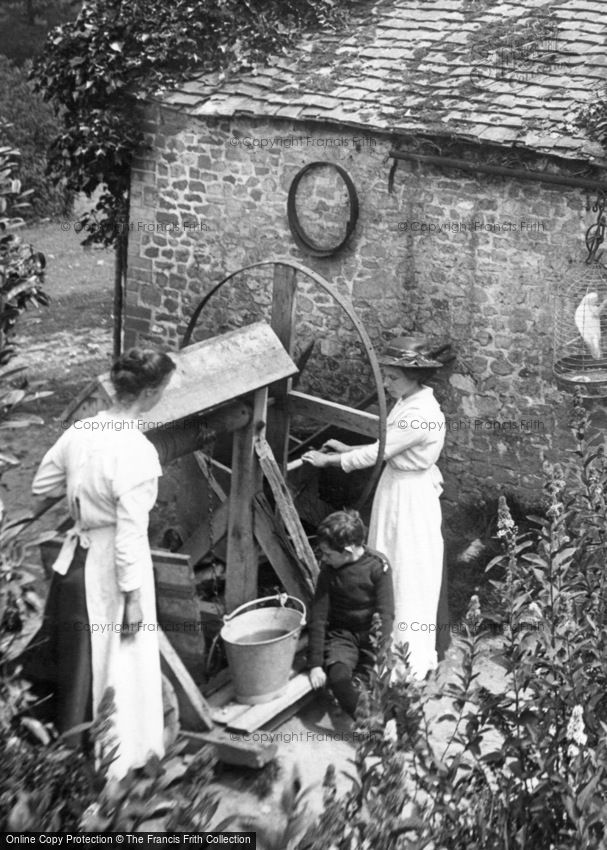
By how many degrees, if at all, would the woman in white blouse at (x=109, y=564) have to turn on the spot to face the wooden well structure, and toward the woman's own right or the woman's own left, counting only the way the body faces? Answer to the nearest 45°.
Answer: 0° — they already face it

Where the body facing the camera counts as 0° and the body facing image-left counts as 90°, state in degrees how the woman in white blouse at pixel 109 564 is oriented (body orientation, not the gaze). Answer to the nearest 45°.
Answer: approximately 225°

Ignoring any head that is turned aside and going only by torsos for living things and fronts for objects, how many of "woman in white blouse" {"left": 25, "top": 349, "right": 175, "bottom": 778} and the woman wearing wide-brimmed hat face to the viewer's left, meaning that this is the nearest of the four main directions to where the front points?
1

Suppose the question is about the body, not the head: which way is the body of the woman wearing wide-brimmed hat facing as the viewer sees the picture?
to the viewer's left

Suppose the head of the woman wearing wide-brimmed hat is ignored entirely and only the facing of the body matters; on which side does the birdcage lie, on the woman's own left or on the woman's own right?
on the woman's own right

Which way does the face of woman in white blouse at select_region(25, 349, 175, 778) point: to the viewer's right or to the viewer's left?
to the viewer's right

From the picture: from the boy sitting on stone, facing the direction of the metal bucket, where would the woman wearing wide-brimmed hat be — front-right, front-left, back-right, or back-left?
back-right

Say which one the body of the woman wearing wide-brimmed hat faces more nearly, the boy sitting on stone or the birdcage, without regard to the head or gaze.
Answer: the boy sitting on stone

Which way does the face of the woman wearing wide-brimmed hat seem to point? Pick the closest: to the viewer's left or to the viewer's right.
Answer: to the viewer's left
